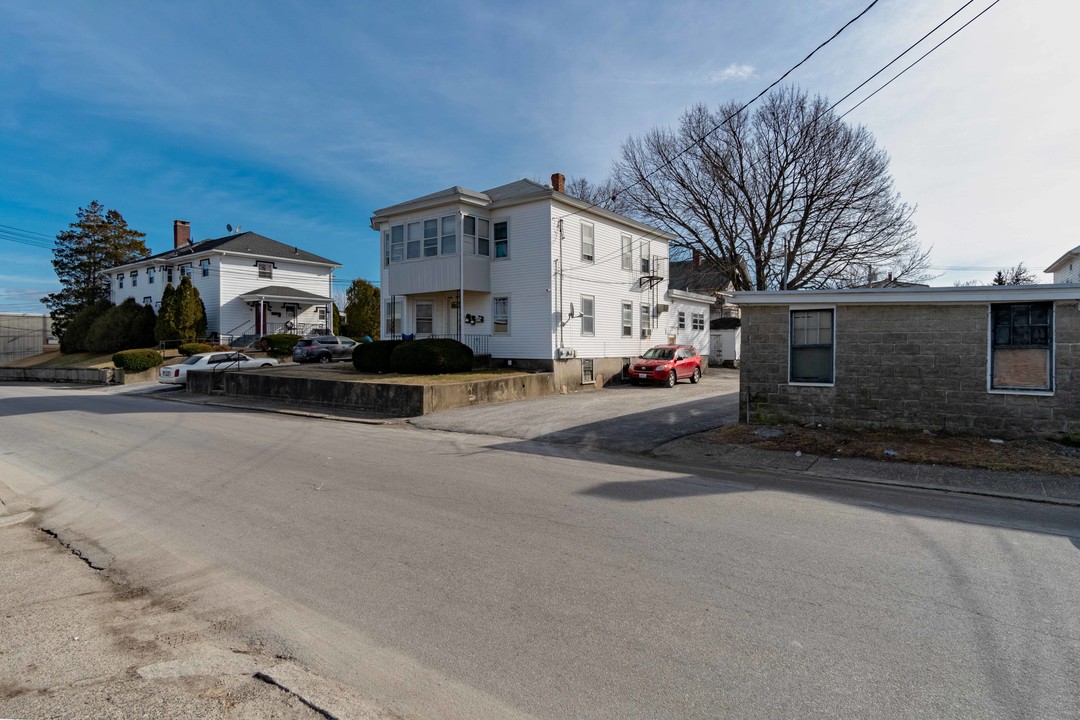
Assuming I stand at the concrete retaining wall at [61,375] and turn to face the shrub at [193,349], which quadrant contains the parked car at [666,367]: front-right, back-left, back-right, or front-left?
front-right

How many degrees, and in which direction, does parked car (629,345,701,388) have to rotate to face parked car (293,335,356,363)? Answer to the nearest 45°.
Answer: approximately 45° to its right

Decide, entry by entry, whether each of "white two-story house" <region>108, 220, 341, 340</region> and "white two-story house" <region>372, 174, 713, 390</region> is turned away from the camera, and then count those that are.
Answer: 0

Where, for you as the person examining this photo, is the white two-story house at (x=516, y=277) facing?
facing the viewer and to the left of the viewer

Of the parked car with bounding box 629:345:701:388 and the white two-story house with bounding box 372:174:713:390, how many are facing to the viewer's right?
0

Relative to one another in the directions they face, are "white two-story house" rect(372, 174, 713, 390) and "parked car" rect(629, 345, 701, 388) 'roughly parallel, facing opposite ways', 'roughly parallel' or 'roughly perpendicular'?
roughly parallel

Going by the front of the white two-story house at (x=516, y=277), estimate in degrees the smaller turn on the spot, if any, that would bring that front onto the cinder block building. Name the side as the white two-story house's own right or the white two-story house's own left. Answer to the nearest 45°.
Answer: approximately 90° to the white two-story house's own left

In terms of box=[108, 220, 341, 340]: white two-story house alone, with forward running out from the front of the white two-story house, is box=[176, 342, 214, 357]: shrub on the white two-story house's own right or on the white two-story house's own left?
on the white two-story house's own right

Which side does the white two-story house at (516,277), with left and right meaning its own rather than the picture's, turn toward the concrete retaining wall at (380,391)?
front

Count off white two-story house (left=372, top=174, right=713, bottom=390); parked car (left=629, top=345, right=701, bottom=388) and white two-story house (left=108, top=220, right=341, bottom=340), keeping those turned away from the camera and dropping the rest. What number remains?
0

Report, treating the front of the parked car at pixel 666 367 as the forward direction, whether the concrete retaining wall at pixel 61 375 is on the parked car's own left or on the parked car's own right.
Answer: on the parked car's own right

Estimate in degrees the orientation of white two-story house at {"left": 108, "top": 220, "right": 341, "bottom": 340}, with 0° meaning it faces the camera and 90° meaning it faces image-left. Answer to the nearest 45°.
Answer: approximately 315°

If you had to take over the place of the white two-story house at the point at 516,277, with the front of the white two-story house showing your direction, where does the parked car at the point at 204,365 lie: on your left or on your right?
on your right

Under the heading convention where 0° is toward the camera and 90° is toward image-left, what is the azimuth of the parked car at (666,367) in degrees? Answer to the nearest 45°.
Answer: approximately 45°
